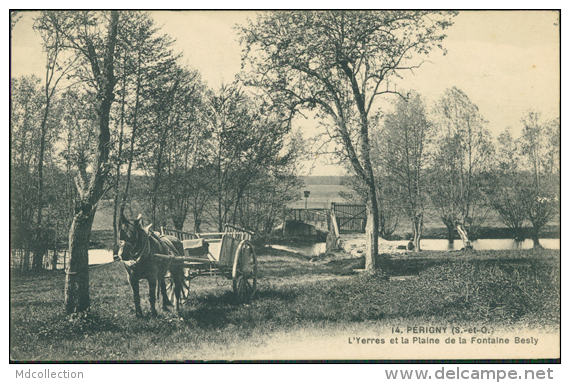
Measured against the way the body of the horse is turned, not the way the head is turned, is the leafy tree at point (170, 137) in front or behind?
behind

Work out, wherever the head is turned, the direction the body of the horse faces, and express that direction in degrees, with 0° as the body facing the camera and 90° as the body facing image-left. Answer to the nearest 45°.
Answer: approximately 45°

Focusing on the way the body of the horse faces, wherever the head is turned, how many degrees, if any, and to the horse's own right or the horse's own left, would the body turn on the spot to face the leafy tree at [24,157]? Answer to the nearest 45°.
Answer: approximately 90° to the horse's own right

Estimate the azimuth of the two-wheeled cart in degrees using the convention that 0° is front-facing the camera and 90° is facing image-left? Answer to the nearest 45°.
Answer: approximately 45°

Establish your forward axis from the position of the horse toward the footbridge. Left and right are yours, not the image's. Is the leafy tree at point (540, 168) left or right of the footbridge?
right

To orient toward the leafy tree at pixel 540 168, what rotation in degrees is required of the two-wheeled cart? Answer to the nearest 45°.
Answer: approximately 135° to its left
